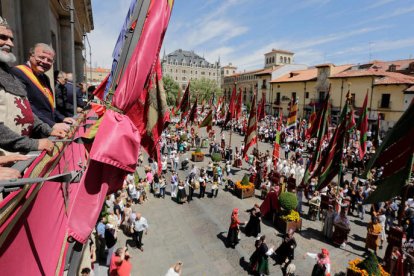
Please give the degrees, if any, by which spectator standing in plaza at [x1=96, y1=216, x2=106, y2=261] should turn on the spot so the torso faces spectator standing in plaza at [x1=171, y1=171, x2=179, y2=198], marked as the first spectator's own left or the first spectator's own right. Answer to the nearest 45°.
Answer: approximately 45° to the first spectator's own left

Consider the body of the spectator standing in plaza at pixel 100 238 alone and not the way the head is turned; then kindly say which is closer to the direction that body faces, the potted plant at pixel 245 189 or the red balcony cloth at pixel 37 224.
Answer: the potted plant

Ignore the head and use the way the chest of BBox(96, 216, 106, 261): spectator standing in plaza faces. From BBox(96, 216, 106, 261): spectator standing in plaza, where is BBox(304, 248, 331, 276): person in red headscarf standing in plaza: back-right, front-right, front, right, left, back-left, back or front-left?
front-right

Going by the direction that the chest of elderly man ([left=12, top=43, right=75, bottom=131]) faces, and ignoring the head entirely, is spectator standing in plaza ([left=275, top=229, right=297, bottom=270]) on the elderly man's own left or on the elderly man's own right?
on the elderly man's own left

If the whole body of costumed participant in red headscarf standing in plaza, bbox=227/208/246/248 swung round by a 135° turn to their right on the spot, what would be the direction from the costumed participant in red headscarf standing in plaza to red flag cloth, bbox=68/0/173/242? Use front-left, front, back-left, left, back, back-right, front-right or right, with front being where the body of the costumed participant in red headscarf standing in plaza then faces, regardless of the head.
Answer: front-left

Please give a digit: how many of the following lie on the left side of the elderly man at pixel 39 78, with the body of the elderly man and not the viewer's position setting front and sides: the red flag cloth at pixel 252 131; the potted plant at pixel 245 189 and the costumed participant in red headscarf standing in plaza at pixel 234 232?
3

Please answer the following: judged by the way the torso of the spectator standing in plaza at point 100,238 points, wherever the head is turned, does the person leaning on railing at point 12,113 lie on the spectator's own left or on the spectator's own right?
on the spectator's own right

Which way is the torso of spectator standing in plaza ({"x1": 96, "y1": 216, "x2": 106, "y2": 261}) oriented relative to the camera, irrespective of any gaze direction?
to the viewer's right
